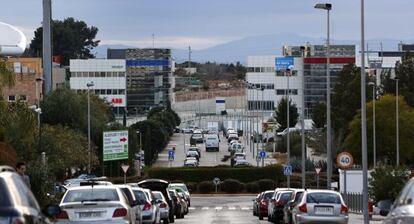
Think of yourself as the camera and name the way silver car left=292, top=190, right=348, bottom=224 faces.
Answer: facing away from the viewer

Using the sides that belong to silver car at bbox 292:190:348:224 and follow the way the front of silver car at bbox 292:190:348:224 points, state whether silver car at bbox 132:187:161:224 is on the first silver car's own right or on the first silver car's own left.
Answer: on the first silver car's own left

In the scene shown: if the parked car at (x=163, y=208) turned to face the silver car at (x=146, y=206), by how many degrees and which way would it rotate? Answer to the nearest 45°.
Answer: approximately 180°

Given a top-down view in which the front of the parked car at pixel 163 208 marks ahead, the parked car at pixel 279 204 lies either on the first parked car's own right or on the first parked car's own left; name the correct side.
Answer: on the first parked car's own right

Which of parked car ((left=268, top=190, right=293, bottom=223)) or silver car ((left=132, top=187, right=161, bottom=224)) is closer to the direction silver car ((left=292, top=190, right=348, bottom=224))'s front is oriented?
the parked car

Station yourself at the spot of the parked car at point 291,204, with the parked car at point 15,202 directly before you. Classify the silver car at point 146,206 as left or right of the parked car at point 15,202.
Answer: right

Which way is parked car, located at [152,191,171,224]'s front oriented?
away from the camera

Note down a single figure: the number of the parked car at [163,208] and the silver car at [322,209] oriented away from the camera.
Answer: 2

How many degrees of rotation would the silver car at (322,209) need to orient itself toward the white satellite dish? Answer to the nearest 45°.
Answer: approximately 90° to its left
